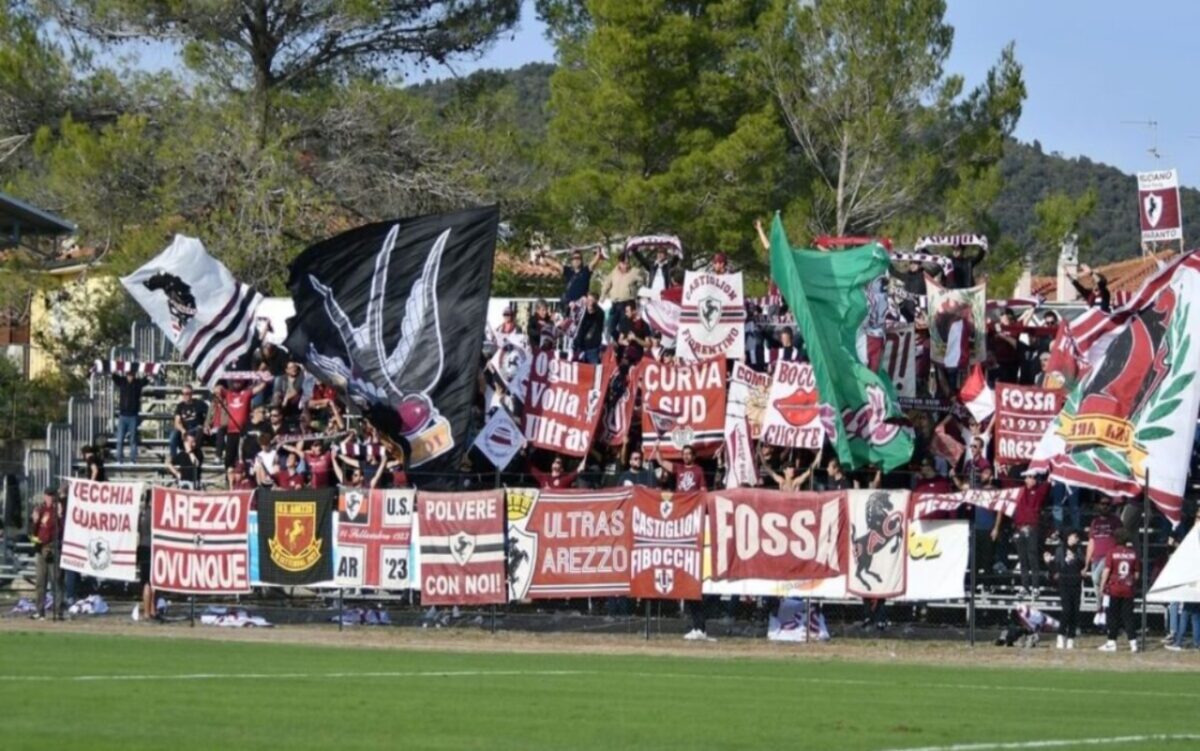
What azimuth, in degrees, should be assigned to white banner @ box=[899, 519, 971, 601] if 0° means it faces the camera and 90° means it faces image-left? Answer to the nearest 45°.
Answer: approximately 0°

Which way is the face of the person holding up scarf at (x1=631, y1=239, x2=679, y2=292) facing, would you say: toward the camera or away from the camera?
toward the camera

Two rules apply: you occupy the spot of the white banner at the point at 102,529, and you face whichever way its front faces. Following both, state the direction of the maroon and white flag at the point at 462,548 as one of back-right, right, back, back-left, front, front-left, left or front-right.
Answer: front-left

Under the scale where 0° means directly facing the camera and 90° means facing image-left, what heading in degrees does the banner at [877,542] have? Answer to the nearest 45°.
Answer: approximately 0°

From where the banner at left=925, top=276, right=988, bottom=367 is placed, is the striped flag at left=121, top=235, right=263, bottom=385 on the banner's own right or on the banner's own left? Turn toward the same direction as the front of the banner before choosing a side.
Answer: on the banner's own right

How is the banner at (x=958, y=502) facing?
toward the camera

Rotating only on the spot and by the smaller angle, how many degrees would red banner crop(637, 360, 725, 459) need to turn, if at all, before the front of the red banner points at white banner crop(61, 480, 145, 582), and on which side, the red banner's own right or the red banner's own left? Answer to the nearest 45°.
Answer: approximately 90° to the red banner's own right

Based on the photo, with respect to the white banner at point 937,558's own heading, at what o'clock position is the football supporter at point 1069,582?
The football supporter is roughly at 9 o'clock from the white banner.

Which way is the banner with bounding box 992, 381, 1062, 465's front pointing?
toward the camera

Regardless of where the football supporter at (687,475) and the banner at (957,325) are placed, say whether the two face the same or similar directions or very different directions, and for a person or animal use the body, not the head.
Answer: same or similar directions

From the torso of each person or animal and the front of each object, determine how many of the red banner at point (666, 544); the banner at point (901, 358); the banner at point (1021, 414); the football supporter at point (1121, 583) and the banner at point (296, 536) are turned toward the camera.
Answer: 4

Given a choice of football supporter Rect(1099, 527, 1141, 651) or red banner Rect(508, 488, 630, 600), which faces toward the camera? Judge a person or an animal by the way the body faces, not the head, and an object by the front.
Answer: the red banner

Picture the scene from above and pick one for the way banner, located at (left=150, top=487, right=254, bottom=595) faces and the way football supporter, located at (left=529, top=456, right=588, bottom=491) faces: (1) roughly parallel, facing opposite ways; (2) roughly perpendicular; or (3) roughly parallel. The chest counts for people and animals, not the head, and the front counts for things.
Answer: roughly parallel

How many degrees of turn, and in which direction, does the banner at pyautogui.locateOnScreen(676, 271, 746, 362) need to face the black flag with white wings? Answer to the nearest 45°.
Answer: approximately 90° to its right

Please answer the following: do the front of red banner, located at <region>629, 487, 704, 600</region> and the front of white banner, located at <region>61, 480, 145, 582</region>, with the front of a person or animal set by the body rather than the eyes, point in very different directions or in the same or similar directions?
same or similar directions

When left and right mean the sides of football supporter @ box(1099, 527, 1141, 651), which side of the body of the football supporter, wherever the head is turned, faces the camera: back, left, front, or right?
back

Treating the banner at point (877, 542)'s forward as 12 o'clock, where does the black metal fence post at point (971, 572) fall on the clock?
The black metal fence post is roughly at 9 o'clock from the banner.

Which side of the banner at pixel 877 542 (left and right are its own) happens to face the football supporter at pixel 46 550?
right
